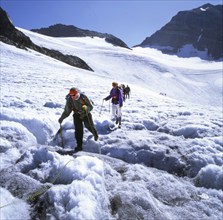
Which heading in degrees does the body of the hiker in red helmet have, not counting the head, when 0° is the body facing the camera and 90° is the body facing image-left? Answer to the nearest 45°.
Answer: approximately 45°
